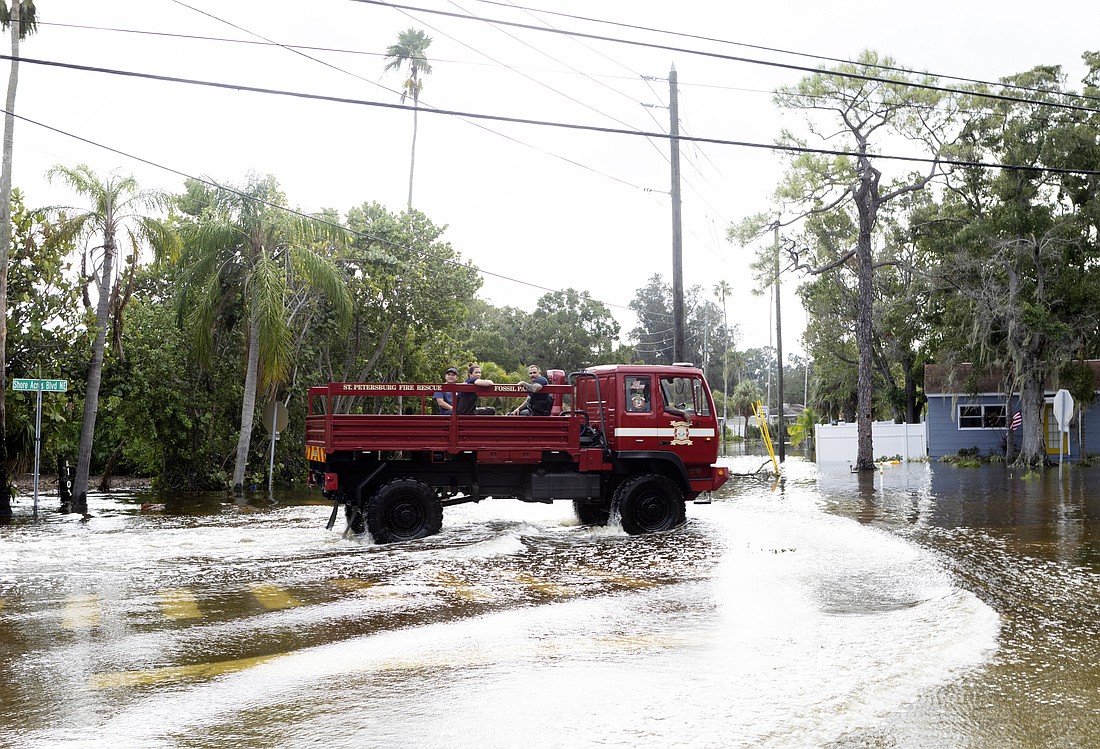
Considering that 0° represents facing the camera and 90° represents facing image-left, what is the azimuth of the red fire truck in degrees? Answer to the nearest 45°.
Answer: approximately 225°

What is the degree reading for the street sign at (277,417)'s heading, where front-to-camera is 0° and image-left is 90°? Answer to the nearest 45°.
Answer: approximately 180°

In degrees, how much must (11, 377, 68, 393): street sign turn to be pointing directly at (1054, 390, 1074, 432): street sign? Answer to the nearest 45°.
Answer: approximately 90° to its left

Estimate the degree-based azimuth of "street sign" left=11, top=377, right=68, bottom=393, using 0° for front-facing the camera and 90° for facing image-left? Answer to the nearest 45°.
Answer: approximately 0°

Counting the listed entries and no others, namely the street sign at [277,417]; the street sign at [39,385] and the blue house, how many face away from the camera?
1

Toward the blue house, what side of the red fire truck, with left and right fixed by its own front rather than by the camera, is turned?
front

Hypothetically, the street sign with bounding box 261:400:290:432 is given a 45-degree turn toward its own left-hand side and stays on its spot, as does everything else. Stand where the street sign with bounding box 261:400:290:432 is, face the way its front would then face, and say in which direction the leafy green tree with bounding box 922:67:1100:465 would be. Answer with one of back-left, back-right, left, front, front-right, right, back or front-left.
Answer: back-right

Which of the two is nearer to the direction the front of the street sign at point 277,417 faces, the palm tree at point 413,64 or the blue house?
the palm tree

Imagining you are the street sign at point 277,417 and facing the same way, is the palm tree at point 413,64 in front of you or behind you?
in front
